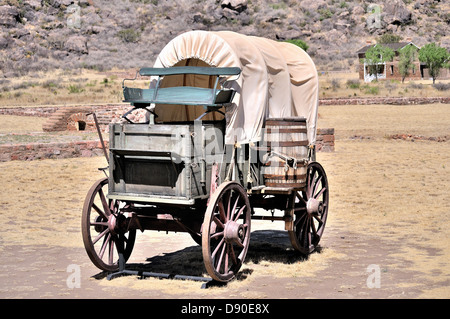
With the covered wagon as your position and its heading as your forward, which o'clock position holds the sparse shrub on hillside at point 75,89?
The sparse shrub on hillside is roughly at 4 o'clock from the covered wagon.

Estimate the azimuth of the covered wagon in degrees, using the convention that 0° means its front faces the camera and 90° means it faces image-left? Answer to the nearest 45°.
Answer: approximately 45°

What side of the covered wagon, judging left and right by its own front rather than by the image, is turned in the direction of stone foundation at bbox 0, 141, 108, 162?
right
